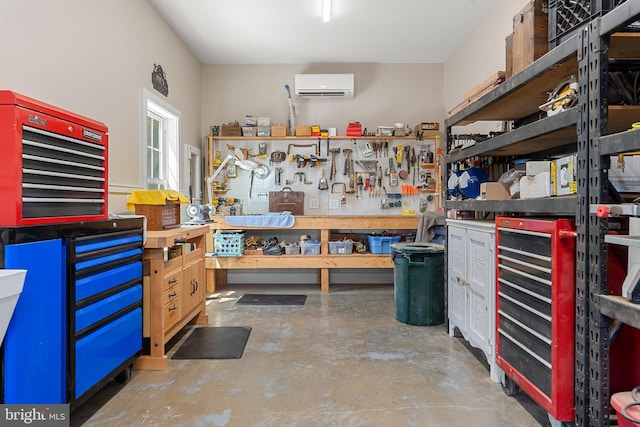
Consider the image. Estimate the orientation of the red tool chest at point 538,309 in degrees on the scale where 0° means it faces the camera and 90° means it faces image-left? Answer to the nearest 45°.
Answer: approximately 45°

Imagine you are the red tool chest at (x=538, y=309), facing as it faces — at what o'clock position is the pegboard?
The pegboard is roughly at 3 o'clock from the red tool chest.

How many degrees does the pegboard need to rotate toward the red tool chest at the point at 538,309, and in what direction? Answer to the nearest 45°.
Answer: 0° — it already faces it

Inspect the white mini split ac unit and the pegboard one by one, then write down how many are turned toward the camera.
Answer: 2

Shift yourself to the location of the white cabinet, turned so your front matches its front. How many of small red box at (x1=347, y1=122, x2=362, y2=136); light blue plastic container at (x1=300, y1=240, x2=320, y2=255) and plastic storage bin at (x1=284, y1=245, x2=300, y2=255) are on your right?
3

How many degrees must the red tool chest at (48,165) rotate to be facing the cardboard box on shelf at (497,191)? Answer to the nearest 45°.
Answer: approximately 45° to its left

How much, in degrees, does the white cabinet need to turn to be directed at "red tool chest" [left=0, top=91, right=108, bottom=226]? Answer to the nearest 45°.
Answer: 0° — it already faces it

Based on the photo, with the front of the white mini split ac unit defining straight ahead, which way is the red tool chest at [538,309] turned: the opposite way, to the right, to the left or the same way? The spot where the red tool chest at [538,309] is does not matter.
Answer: to the right

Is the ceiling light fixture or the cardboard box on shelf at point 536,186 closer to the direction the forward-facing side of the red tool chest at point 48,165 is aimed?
the cardboard box on shelf

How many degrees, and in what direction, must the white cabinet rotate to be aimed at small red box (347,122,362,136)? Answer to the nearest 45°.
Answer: approximately 90° to its right

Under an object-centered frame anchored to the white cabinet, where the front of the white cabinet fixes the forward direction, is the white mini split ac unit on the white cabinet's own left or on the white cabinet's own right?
on the white cabinet's own right

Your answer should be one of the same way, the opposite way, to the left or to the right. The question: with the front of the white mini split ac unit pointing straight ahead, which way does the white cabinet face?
to the right

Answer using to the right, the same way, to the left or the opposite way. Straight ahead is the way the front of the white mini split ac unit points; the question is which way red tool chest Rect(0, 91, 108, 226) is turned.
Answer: to the left
